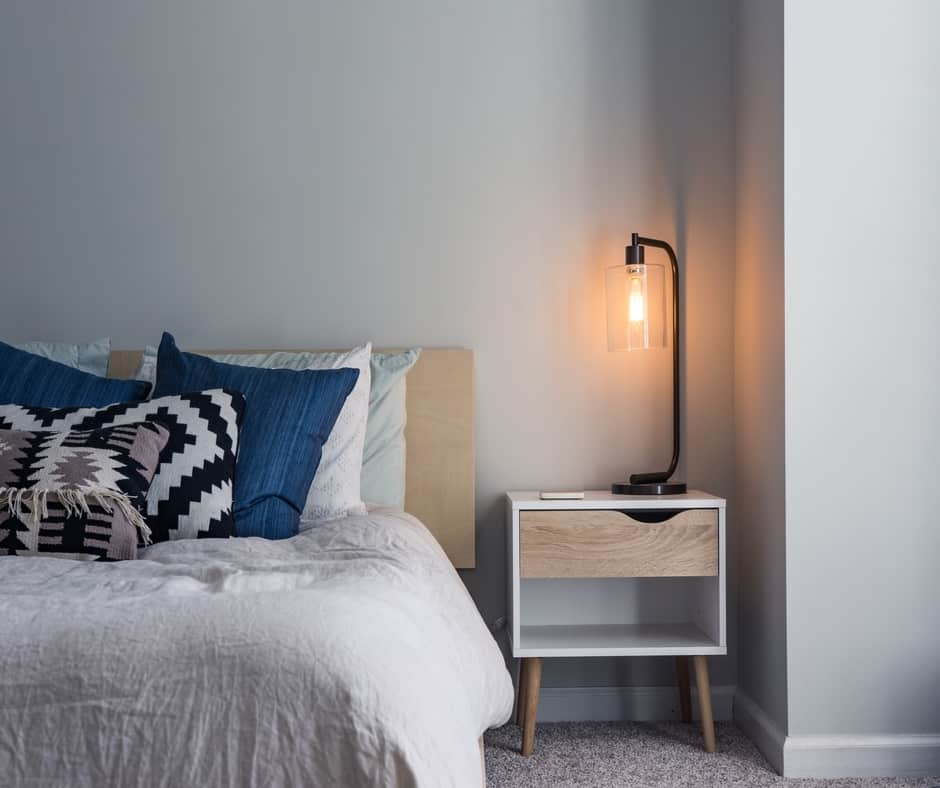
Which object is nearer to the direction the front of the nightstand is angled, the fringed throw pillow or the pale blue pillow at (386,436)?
the fringed throw pillow

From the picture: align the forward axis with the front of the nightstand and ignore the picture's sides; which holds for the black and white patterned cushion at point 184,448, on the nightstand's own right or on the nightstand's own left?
on the nightstand's own right

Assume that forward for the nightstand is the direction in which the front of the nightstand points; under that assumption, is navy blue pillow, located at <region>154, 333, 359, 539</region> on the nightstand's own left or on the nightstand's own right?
on the nightstand's own right

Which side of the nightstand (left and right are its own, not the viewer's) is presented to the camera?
front

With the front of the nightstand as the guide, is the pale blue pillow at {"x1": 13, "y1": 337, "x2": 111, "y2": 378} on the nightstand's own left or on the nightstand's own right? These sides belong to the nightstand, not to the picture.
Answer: on the nightstand's own right

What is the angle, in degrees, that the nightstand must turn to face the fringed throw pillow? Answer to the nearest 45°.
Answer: approximately 45° to its right

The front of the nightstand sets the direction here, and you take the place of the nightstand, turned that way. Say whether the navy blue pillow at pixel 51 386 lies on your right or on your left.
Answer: on your right

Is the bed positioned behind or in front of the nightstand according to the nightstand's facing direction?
in front

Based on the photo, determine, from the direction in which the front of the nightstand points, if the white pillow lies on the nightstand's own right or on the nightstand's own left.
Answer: on the nightstand's own right

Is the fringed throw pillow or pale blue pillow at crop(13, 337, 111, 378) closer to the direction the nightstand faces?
the fringed throw pillow

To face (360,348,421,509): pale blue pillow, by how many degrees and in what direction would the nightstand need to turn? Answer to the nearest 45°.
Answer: approximately 90° to its right
